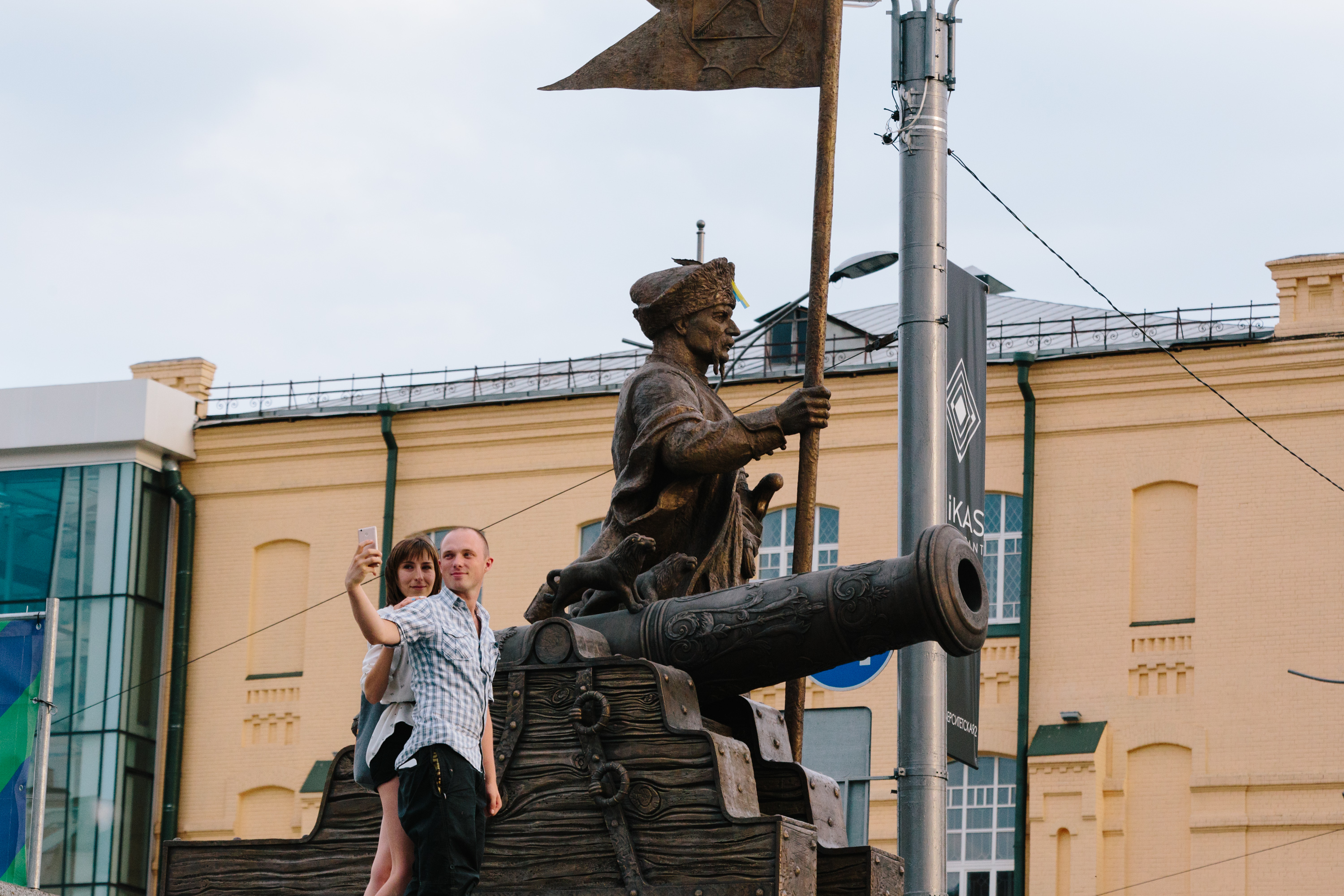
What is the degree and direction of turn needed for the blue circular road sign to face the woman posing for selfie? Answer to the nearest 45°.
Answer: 0° — it already faces them

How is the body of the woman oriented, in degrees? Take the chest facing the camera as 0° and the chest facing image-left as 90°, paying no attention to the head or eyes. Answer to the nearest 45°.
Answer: approximately 315°

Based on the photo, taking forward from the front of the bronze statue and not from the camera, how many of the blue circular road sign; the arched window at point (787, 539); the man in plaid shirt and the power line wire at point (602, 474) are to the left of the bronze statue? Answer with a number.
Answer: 3

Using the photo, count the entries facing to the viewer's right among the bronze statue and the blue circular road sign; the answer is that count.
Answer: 1

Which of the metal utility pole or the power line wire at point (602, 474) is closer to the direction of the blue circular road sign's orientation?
the metal utility pole

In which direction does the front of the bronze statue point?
to the viewer's right
